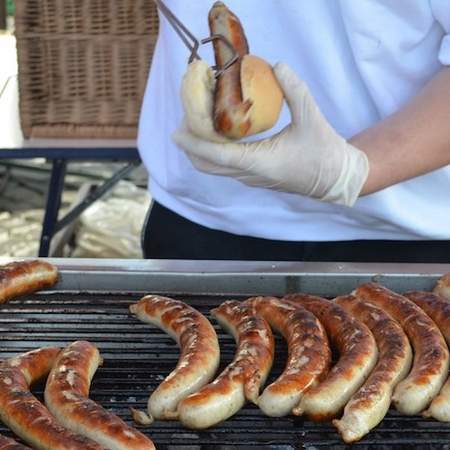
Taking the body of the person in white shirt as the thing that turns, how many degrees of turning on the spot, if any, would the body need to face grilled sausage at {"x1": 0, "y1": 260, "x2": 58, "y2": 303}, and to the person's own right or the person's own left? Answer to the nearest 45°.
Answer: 0° — they already face it

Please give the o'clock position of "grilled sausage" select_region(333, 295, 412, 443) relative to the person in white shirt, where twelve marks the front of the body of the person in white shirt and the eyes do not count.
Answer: The grilled sausage is roughly at 10 o'clock from the person in white shirt.

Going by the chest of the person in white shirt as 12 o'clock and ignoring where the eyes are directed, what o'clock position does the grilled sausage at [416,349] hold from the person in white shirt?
The grilled sausage is roughly at 10 o'clock from the person in white shirt.

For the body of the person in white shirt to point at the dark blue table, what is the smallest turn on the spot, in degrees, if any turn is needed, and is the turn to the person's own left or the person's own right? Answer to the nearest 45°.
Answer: approximately 90° to the person's own right

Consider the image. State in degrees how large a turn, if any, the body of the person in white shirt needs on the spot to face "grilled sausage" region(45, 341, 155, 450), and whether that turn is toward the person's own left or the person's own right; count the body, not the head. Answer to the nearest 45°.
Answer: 0° — they already face it

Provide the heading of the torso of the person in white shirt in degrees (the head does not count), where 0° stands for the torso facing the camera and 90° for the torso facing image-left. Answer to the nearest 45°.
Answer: approximately 45°

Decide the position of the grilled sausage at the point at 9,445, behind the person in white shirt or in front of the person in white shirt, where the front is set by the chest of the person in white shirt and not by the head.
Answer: in front

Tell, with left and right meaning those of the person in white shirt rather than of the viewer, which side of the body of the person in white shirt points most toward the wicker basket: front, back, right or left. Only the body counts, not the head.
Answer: right

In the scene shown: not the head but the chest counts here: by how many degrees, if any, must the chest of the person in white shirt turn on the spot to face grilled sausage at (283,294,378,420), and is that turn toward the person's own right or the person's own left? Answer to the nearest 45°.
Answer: approximately 45° to the person's own left

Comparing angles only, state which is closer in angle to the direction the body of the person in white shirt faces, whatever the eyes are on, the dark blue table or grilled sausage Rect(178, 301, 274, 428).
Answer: the grilled sausage
